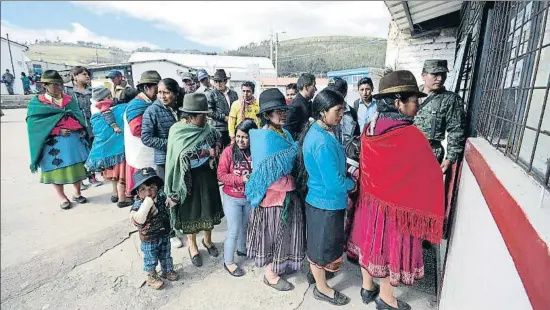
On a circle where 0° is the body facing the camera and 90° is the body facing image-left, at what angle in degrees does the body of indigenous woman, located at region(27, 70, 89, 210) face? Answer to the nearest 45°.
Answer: approximately 315°

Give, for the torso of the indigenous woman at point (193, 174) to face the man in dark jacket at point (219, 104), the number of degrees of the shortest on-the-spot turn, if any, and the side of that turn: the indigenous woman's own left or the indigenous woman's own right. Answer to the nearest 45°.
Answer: approximately 135° to the indigenous woman's own left
